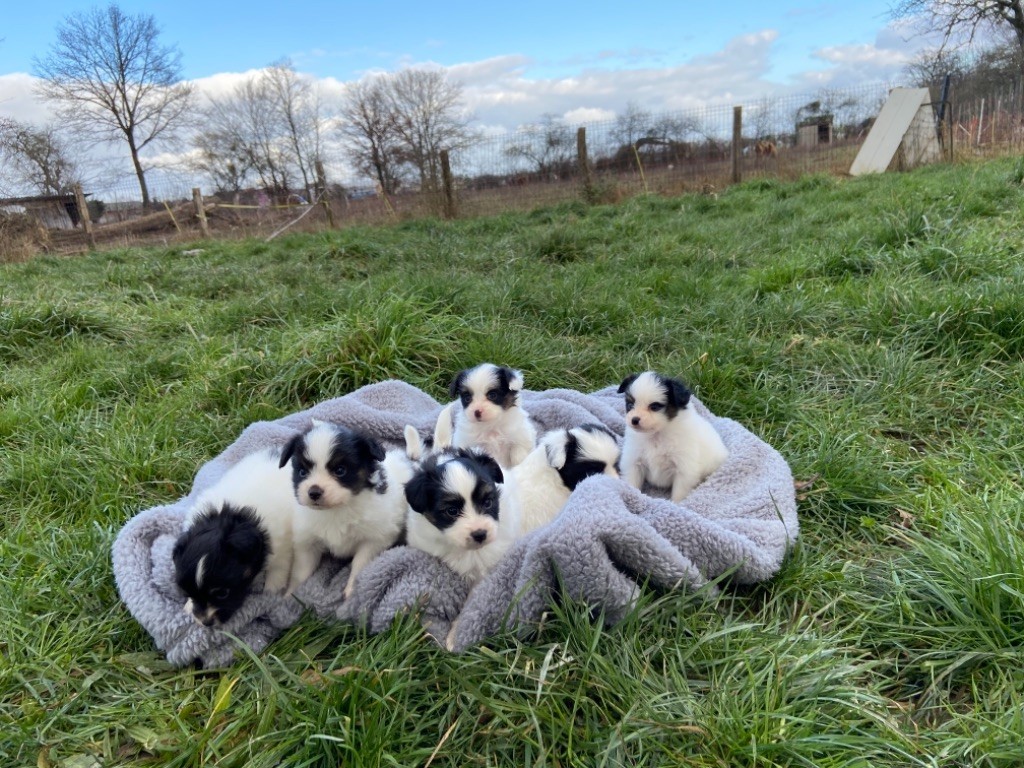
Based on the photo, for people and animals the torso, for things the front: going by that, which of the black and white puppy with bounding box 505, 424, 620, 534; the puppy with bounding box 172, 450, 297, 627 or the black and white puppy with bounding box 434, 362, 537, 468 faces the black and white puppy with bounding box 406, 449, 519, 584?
the black and white puppy with bounding box 434, 362, 537, 468

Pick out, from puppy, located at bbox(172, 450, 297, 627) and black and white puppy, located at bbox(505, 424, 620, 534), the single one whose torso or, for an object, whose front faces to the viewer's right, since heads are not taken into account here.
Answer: the black and white puppy

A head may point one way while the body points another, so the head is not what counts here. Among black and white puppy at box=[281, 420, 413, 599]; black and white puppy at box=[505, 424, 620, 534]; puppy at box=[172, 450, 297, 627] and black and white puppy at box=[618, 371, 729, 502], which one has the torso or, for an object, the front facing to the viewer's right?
black and white puppy at box=[505, 424, 620, 534]

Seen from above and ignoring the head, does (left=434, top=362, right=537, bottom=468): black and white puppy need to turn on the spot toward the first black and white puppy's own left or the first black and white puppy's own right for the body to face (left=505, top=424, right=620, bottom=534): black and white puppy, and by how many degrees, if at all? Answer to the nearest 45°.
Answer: approximately 45° to the first black and white puppy's own left

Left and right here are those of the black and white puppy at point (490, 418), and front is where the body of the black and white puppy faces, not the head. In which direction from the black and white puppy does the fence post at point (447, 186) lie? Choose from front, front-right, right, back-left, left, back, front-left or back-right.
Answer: back

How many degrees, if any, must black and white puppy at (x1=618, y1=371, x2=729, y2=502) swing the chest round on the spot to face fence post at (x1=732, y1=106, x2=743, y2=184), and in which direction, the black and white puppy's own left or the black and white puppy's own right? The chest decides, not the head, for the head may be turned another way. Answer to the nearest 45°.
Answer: approximately 135° to the black and white puppy's own right

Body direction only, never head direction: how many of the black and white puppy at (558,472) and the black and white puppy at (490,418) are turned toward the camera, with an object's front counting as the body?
1

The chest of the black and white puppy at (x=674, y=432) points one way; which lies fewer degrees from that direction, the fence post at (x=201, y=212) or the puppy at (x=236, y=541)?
the puppy

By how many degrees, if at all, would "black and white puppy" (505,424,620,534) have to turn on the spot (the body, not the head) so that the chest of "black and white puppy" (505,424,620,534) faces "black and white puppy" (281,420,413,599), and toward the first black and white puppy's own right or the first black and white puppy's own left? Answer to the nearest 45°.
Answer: approximately 135° to the first black and white puppy's own right

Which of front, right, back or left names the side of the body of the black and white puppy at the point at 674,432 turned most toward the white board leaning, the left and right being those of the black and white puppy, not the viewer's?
back

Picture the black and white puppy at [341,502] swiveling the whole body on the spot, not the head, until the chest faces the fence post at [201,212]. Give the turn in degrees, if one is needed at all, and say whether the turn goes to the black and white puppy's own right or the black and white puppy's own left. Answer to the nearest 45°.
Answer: approximately 135° to the black and white puppy's own right

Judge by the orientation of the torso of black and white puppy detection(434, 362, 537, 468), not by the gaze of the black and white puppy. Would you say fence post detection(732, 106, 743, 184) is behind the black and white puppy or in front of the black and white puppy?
behind

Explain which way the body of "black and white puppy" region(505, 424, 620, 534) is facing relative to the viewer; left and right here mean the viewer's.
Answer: facing to the right of the viewer

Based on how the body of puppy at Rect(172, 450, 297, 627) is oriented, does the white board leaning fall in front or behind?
behind

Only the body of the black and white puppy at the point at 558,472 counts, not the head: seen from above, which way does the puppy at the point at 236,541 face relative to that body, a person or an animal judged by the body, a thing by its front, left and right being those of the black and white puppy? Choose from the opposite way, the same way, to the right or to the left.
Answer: to the right
